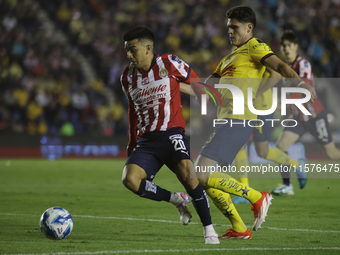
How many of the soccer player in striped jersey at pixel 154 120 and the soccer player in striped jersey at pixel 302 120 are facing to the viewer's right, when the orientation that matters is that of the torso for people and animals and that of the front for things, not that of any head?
0

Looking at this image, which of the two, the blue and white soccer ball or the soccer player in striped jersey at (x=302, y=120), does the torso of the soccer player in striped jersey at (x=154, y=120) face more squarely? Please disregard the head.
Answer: the blue and white soccer ball

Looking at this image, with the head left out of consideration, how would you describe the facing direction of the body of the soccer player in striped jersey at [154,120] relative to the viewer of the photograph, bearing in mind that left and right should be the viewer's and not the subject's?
facing the viewer and to the left of the viewer

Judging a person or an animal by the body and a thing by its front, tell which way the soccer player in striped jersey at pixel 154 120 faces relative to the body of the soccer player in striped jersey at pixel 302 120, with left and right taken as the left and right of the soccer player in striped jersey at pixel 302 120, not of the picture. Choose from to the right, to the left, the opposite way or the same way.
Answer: the same way

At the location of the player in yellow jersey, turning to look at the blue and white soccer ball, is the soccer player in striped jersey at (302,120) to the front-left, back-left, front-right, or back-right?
back-right

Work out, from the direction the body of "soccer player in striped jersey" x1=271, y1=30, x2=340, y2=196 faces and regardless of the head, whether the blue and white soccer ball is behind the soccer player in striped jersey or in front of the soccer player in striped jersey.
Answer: in front

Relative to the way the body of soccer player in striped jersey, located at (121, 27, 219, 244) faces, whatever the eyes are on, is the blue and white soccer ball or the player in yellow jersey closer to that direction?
the blue and white soccer ball

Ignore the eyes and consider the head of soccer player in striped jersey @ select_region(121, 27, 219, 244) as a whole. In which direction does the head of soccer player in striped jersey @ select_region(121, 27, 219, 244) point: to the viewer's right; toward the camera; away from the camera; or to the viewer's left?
to the viewer's left

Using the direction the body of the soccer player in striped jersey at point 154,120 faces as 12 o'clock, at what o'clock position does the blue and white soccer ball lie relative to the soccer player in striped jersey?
The blue and white soccer ball is roughly at 1 o'clock from the soccer player in striped jersey.

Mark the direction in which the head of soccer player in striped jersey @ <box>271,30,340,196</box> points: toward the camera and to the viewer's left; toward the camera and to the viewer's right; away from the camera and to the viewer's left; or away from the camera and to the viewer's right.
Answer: toward the camera and to the viewer's left

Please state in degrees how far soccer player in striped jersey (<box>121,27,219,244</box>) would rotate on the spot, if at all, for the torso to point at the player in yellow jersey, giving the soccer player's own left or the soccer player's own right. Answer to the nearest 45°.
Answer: approximately 135° to the soccer player's own left

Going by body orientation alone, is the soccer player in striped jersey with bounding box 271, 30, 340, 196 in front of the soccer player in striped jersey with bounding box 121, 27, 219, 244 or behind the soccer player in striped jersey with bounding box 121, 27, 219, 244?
behind

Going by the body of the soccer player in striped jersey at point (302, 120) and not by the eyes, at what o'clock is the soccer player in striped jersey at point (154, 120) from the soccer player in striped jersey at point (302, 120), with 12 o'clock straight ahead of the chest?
the soccer player in striped jersey at point (154, 120) is roughly at 11 o'clock from the soccer player in striped jersey at point (302, 120).
